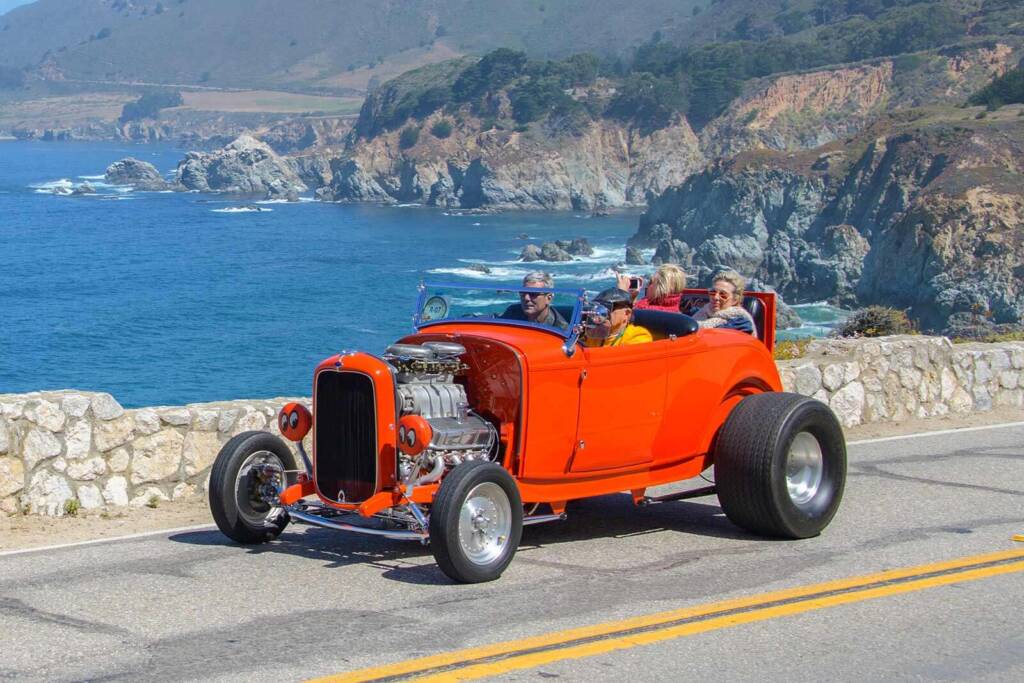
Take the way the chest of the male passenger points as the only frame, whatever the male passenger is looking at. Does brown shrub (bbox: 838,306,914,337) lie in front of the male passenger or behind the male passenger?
behind

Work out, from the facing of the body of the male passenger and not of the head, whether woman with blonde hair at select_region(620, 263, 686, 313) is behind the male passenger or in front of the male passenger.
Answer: behind

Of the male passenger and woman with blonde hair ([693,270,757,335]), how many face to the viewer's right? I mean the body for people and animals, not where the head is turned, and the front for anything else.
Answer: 0

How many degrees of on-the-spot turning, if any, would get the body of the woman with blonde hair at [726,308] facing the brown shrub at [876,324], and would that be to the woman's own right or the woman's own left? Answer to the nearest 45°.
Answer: approximately 135° to the woman's own right

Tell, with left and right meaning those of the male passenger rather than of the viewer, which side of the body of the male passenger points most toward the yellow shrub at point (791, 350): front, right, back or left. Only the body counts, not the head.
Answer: back

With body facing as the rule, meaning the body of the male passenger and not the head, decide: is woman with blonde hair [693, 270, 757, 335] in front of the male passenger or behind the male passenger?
behind

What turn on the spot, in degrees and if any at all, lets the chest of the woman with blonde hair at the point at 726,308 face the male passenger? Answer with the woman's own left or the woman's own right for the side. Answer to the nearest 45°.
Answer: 0° — they already face them

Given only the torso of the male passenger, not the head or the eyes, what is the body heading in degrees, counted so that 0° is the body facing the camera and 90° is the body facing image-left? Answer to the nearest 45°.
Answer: approximately 45°
